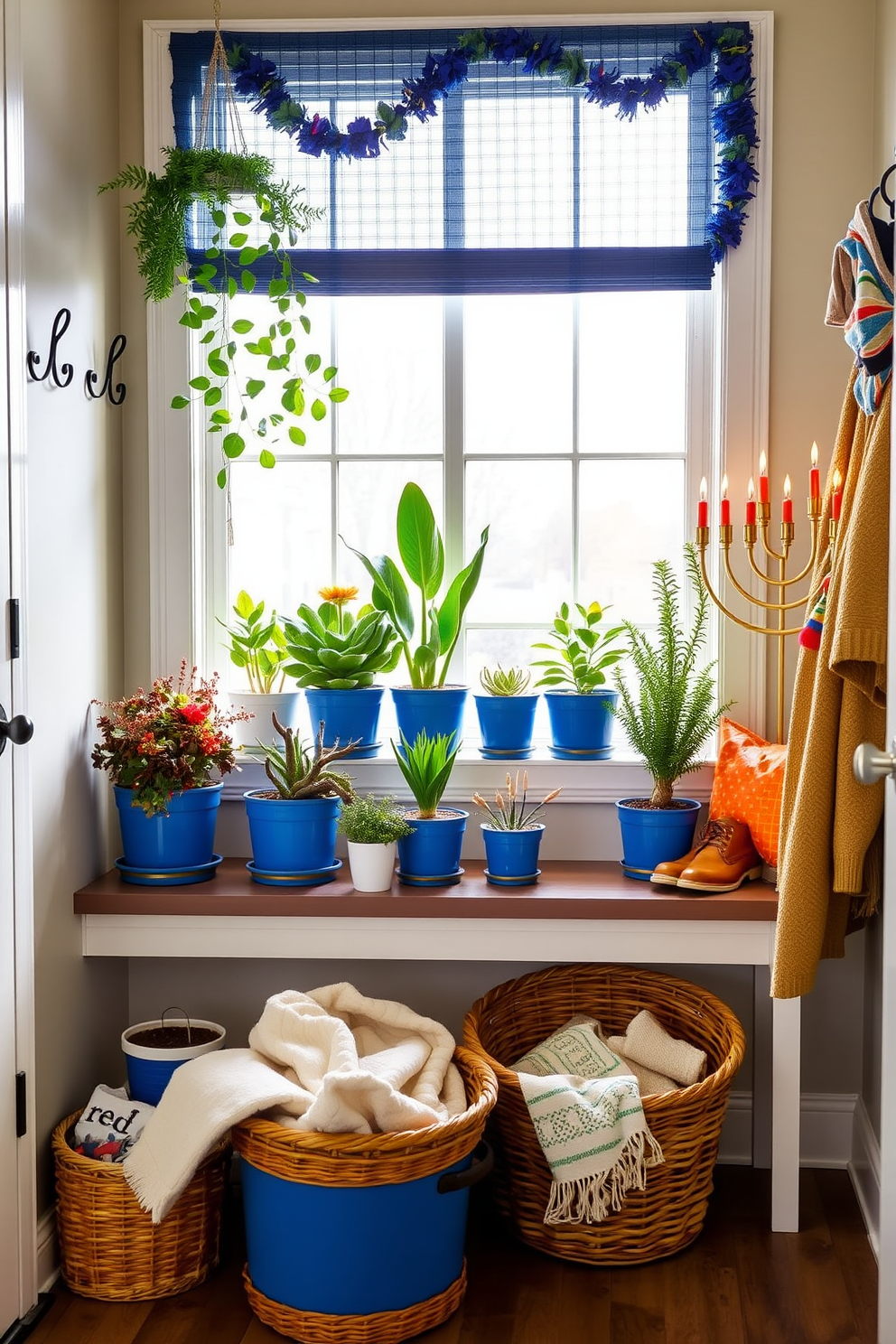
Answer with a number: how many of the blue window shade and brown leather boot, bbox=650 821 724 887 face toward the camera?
1

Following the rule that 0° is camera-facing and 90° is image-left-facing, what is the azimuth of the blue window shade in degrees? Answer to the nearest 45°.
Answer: approximately 0°

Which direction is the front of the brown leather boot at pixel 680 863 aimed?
to the viewer's left

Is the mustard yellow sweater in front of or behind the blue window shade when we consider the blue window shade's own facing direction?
in front

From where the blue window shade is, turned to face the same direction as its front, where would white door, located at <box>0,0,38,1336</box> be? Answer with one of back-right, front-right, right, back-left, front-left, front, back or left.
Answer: front-right
